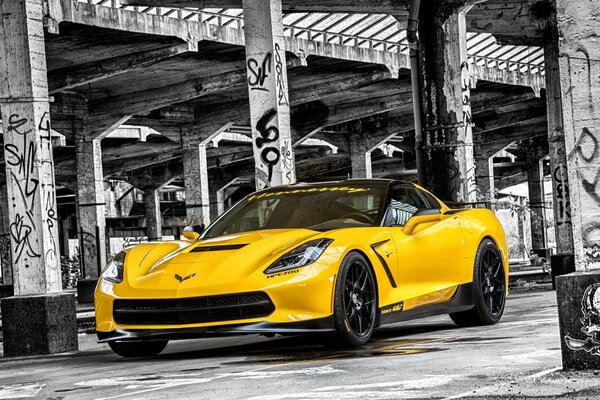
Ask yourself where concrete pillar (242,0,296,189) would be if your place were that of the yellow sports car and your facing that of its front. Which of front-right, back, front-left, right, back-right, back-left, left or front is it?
back-right

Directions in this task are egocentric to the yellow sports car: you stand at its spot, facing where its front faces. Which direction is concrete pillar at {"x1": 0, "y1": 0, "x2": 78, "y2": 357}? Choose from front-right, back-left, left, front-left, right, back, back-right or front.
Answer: right

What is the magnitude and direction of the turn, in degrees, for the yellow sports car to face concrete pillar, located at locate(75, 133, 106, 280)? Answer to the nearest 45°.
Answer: approximately 135° to its right

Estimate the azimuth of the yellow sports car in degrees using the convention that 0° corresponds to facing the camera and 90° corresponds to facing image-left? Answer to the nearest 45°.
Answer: approximately 45°

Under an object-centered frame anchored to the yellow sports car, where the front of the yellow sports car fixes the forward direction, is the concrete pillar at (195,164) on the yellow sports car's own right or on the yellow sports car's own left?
on the yellow sports car's own right
